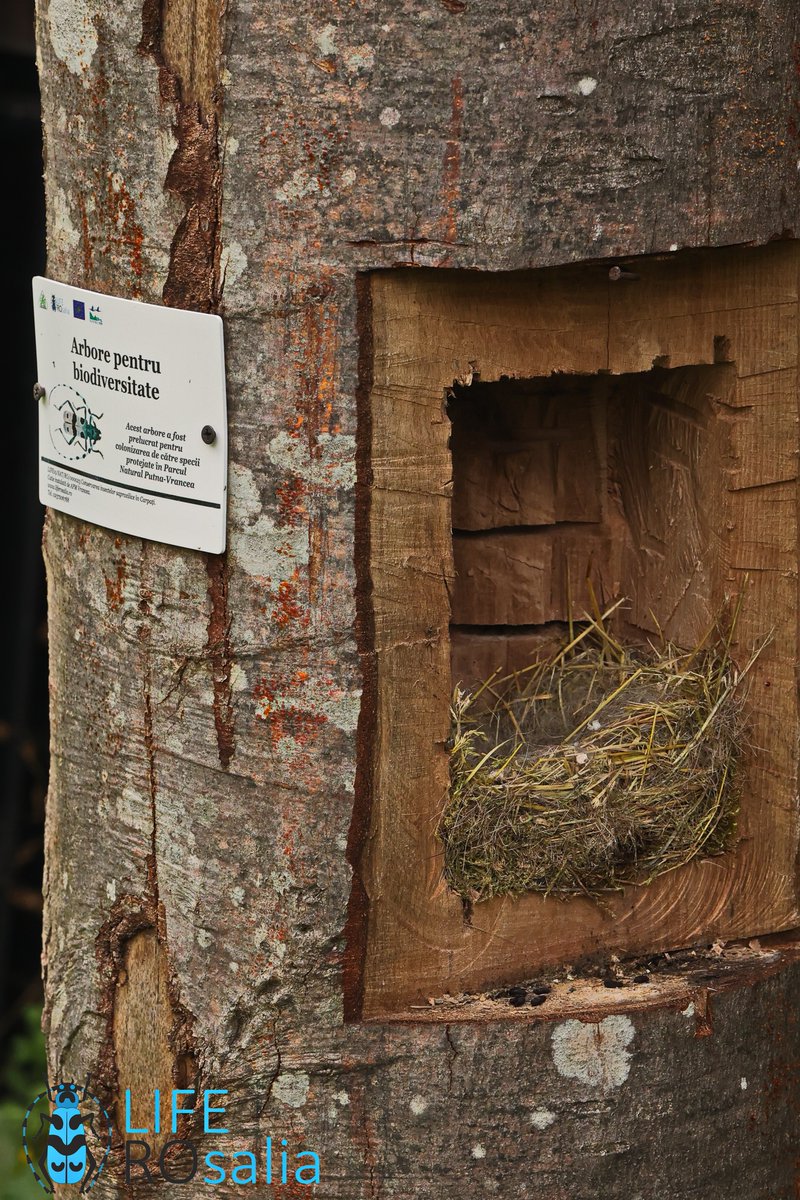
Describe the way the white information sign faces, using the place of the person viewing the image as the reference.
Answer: facing the viewer and to the left of the viewer
